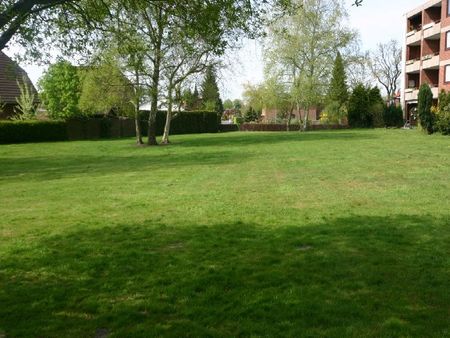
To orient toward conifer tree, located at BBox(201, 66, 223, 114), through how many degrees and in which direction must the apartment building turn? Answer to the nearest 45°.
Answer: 0° — it already faces it

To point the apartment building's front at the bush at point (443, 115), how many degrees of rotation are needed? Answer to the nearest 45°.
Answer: approximately 45° to its left

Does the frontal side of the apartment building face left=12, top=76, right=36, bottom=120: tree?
yes

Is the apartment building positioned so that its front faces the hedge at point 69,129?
yes

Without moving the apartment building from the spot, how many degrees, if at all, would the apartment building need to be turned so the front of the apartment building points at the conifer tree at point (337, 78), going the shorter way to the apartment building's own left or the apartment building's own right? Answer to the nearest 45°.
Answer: approximately 45° to the apartment building's own right

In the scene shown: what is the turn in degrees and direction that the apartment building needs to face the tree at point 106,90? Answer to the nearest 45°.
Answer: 0° — it already faces it

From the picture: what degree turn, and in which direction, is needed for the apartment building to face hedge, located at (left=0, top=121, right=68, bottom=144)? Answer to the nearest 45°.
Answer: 0° — it already faces it

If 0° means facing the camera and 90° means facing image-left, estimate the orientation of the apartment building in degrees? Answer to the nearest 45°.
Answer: approximately 45°

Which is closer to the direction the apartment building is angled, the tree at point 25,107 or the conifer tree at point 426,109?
the tree
